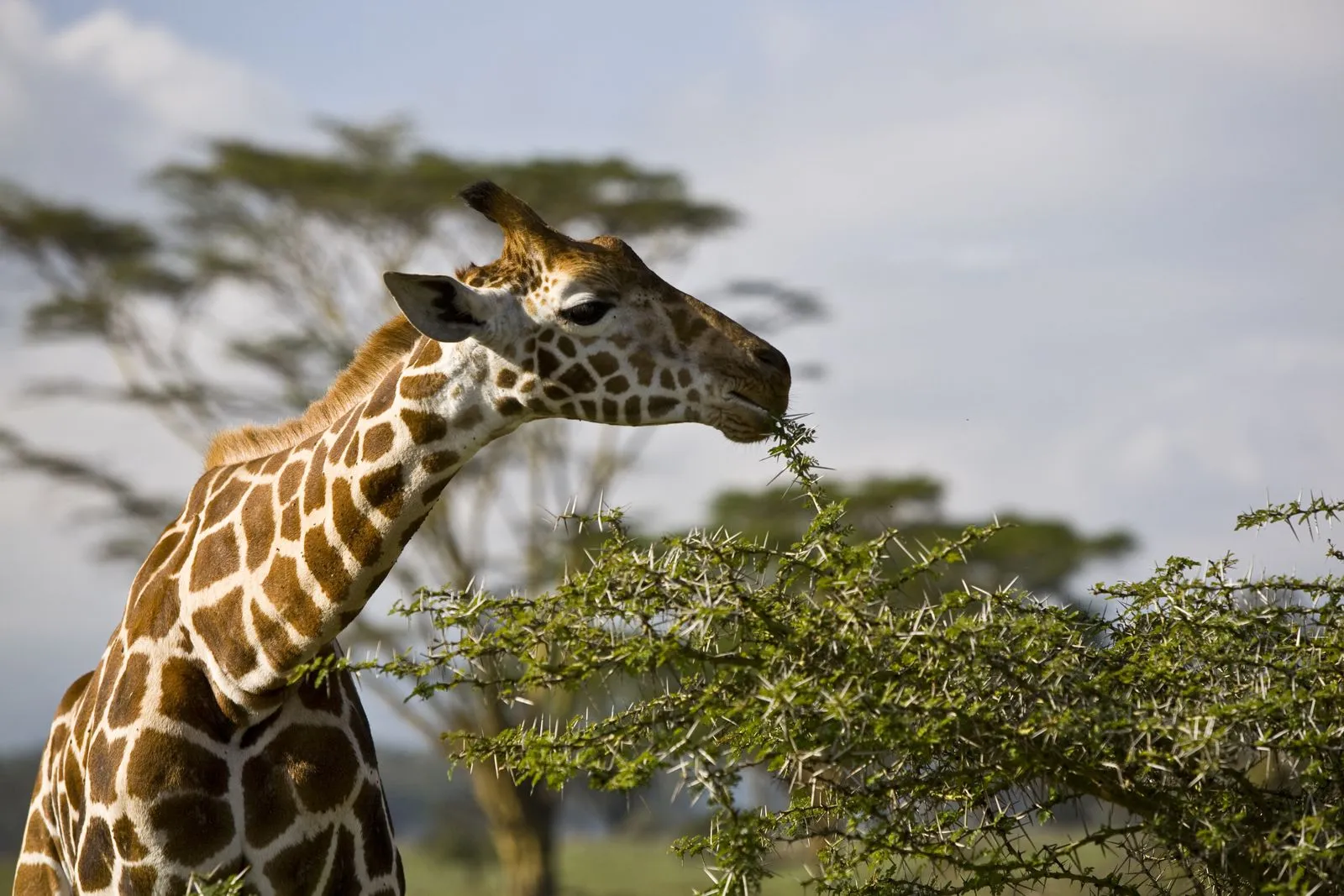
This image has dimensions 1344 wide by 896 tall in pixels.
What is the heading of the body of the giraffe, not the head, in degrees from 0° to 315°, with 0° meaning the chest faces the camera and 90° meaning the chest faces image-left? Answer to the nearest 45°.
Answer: approximately 315°

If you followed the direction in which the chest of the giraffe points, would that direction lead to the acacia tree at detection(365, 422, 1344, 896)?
yes
